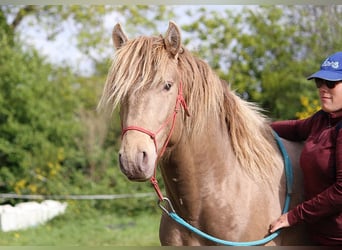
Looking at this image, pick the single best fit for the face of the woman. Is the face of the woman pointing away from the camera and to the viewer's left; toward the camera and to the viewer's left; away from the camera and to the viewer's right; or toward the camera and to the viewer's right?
toward the camera and to the viewer's left

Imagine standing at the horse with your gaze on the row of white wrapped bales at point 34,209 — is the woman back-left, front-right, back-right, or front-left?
back-right

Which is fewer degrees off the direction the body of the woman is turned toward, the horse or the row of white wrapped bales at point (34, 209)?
the horse

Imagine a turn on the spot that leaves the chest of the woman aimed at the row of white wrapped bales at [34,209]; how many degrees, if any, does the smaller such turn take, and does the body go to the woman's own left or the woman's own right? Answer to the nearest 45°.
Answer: approximately 90° to the woman's own right

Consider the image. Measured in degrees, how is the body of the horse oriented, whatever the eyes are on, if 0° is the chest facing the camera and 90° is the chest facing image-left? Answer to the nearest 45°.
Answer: approximately 45°

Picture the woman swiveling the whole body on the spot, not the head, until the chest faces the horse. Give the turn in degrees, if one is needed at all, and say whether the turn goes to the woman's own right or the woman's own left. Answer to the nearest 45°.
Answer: approximately 45° to the woman's own right

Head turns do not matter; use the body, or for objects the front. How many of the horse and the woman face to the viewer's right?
0

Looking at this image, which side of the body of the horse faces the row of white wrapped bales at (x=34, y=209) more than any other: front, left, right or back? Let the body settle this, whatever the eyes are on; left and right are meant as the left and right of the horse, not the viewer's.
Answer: right
